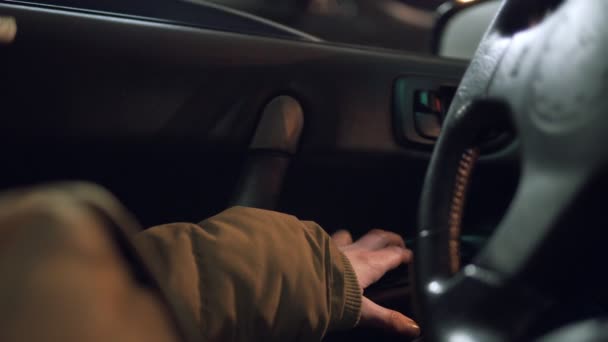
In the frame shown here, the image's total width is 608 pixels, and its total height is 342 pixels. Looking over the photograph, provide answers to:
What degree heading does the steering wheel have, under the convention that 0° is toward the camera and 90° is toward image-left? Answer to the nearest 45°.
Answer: approximately 45°
